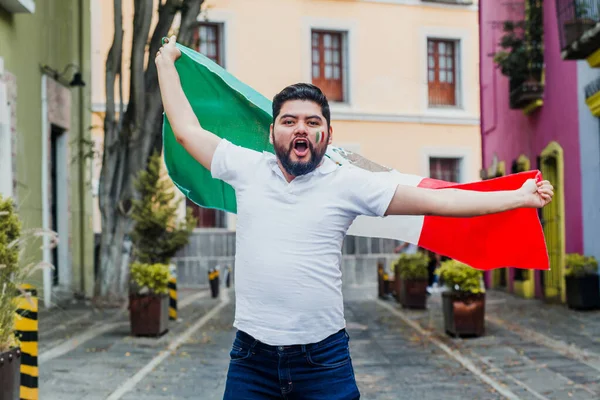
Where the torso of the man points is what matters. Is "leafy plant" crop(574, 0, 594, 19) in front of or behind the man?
behind

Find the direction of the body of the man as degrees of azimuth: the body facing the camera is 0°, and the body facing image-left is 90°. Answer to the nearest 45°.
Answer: approximately 0°

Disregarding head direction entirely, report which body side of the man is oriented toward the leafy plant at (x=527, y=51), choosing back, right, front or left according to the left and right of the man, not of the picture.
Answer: back

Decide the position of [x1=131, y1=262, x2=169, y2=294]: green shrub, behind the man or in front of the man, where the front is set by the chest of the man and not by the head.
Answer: behind

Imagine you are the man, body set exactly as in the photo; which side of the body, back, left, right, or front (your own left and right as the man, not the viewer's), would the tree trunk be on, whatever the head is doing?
back

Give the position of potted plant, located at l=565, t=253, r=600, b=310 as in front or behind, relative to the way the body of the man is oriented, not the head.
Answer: behind

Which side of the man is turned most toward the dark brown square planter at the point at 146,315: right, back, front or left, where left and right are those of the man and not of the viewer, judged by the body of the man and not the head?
back

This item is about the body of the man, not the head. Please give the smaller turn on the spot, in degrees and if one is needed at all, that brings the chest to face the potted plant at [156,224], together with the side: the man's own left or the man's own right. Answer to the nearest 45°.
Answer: approximately 180°

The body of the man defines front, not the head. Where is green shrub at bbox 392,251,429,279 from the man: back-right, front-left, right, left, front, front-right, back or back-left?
back
